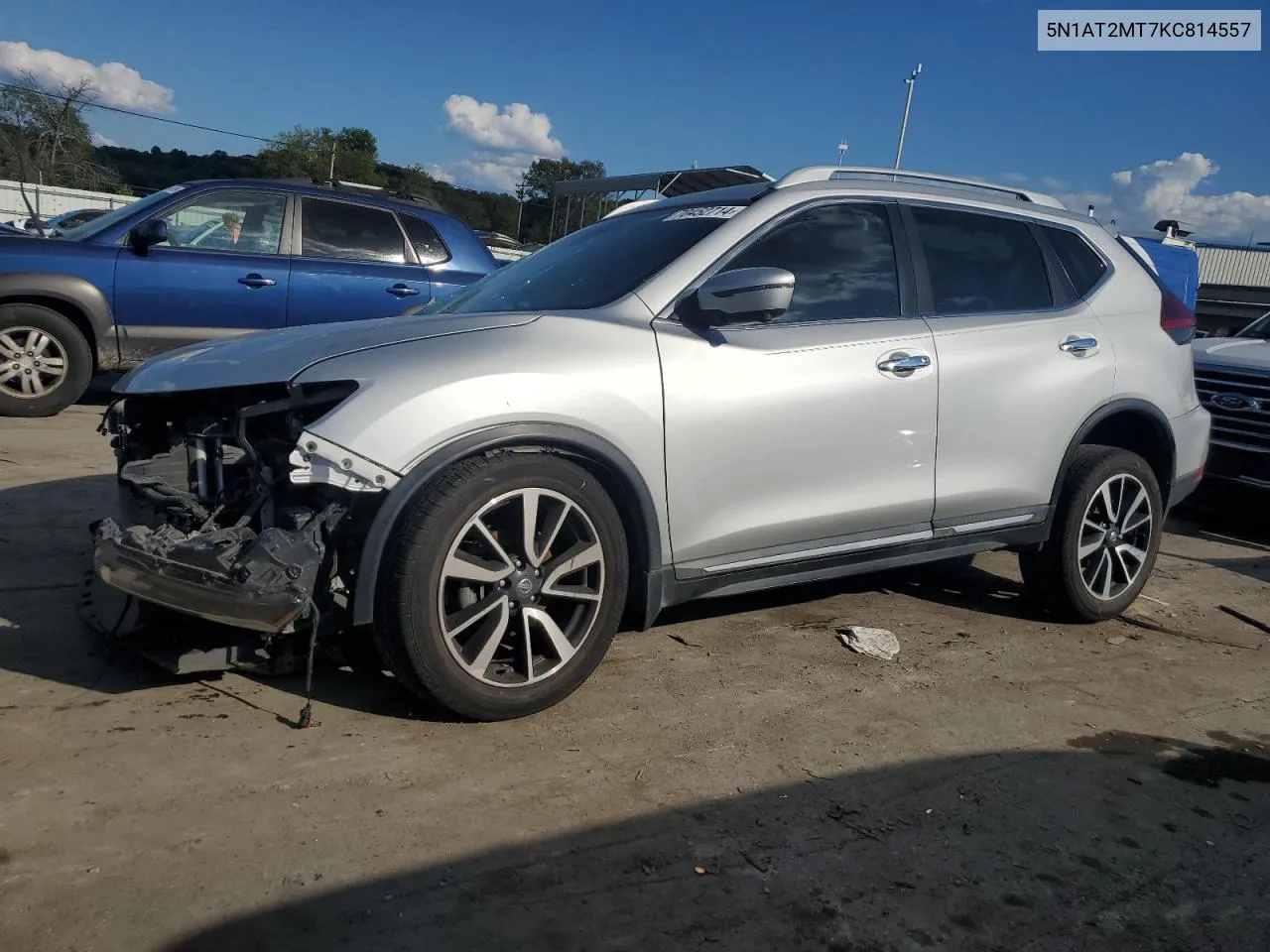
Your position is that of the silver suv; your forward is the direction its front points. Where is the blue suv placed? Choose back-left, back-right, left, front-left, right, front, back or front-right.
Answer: right

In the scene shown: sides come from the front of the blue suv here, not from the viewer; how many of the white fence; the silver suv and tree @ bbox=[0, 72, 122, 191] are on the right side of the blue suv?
2

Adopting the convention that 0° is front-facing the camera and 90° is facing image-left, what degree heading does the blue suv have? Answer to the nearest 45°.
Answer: approximately 90°

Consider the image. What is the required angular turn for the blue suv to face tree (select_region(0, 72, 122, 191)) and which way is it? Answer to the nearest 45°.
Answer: approximately 90° to its right

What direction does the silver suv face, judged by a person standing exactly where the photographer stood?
facing the viewer and to the left of the viewer

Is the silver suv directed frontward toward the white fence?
no

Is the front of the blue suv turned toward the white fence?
no

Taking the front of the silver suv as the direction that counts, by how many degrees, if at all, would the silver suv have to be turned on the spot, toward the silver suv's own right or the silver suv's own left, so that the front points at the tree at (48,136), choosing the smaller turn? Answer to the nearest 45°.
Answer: approximately 90° to the silver suv's own right

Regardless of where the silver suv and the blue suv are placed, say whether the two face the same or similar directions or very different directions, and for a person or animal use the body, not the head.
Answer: same or similar directions

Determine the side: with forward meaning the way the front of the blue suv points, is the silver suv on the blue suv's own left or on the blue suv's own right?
on the blue suv's own left

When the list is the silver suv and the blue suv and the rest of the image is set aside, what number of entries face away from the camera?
0
